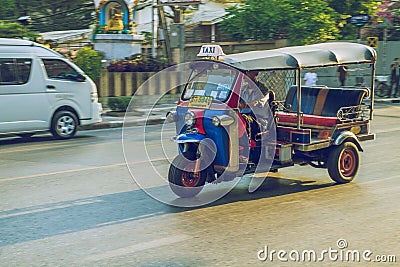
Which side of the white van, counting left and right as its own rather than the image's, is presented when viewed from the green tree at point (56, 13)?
left

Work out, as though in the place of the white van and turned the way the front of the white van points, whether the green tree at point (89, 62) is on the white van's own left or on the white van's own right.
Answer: on the white van's own left

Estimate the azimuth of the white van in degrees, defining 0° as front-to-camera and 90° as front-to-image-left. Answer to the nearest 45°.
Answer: approximately 270°

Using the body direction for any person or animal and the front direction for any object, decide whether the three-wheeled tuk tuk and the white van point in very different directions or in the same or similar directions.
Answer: very different directions

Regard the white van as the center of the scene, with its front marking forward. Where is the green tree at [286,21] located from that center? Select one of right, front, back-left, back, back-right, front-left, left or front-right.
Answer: front-left

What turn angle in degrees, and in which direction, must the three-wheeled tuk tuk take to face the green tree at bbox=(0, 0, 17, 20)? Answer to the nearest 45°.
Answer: approximately 90° to its right

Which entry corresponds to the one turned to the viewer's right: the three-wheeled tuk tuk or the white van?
the white van

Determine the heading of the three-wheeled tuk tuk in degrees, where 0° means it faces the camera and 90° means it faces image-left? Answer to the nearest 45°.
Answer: approximately 45°

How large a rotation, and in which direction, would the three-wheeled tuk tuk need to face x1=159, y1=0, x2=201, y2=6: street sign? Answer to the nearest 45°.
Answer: approximately 135° to its right

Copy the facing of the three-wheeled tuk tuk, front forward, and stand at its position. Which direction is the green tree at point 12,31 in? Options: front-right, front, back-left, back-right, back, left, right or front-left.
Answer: right

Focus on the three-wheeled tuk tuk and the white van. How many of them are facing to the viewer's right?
1

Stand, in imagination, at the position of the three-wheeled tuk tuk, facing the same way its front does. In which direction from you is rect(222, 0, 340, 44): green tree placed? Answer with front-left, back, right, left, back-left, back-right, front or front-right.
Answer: back-right
